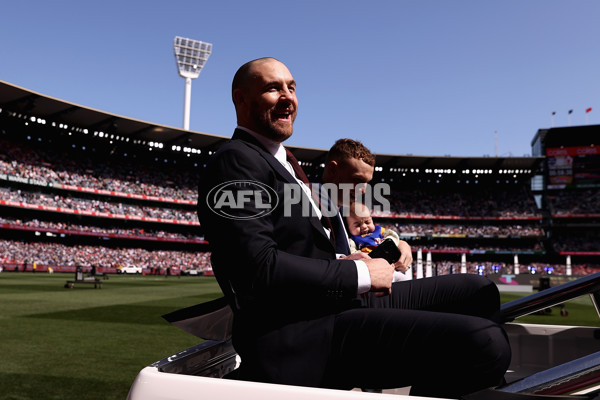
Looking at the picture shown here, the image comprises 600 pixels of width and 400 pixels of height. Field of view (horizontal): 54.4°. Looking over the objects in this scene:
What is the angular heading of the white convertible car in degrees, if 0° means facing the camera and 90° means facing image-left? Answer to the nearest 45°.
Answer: approximately 270°

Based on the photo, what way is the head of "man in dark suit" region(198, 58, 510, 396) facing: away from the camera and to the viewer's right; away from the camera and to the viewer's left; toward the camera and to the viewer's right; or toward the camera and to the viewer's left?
toward the camera and to the viewer's right

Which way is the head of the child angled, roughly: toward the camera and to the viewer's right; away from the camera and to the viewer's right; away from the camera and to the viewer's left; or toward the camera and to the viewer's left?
toward the camera and to the viewer's right

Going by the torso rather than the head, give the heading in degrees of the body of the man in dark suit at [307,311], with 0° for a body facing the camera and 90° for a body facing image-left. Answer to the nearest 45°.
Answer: approximately 270°
